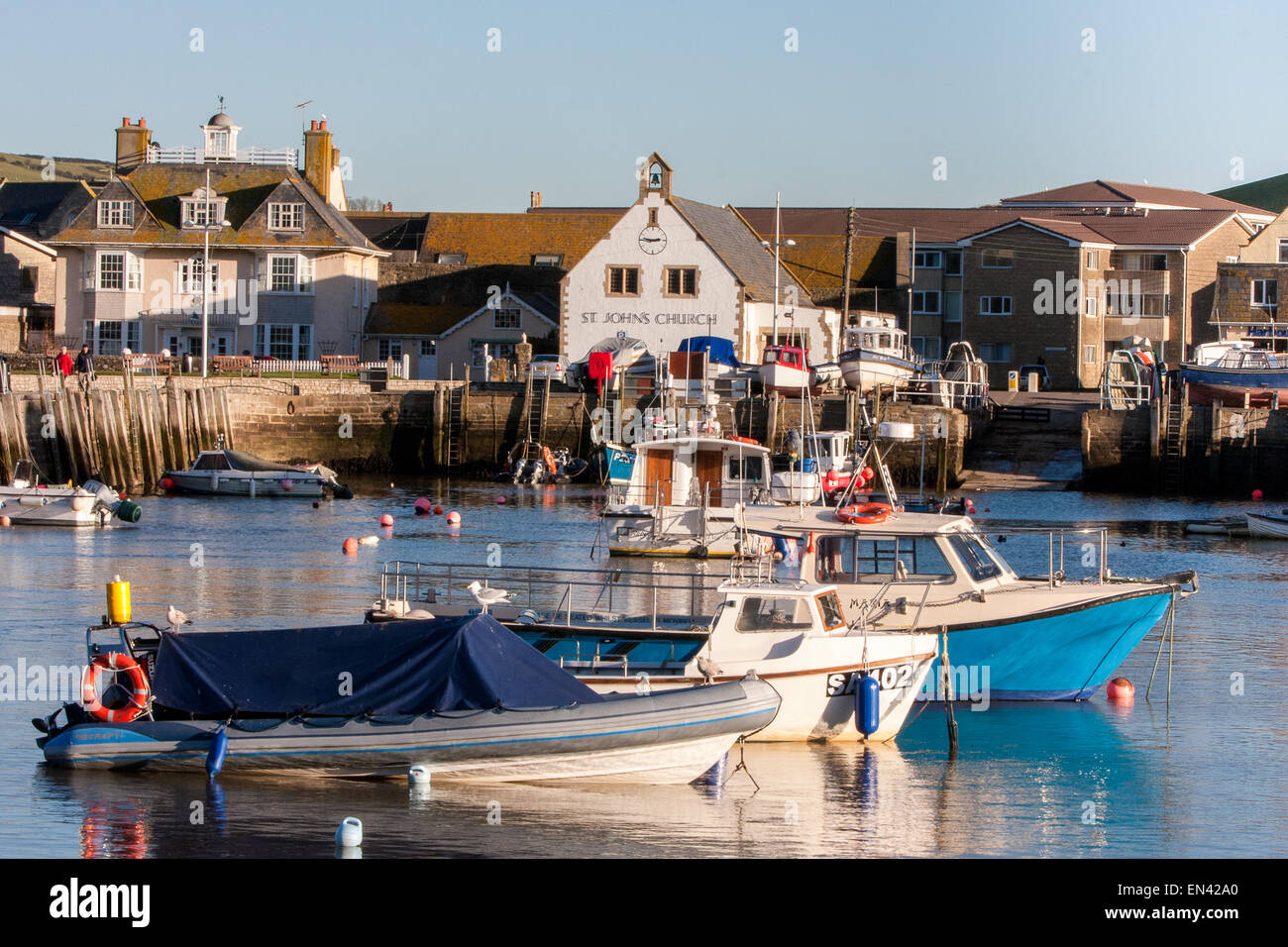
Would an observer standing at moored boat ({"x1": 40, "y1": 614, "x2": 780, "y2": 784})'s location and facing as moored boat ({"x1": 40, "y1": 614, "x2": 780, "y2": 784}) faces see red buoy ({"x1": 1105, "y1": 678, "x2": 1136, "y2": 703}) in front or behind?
in front

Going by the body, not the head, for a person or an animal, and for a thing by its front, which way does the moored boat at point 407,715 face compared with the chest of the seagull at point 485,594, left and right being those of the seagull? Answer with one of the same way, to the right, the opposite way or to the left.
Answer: the opposite way

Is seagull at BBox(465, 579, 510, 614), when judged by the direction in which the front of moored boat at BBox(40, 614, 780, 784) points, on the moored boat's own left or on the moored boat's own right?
on the moored boat's own left

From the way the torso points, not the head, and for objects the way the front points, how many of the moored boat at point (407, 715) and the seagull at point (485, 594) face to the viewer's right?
1

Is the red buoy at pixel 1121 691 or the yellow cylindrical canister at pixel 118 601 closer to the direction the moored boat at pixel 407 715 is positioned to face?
the red buoy

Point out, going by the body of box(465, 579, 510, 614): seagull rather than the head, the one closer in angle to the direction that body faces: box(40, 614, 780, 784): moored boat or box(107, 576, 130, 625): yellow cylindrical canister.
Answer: the yellow cylindrical canister

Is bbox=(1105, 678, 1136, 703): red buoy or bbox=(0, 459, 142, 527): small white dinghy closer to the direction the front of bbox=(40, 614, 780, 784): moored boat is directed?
the red buoy

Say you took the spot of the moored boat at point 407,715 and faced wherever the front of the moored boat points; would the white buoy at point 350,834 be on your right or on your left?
on your right

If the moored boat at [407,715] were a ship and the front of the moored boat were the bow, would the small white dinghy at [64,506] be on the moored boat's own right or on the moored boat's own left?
on the moored boat's own left

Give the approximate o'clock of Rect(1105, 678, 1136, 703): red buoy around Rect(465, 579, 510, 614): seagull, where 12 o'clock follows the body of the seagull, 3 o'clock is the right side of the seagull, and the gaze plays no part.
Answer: The red buoy is roughly at 6 o'clock from the seagull.

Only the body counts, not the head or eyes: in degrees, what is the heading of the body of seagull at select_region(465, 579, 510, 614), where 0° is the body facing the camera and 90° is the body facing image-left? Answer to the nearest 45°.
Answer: approximately 90°

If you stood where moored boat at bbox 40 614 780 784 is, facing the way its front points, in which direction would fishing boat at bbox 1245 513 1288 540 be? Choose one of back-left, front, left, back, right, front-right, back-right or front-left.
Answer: front-left

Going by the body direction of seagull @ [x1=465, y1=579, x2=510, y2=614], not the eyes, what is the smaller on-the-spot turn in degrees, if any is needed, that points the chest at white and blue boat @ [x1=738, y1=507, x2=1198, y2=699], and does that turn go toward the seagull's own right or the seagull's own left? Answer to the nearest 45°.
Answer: approximately 180°

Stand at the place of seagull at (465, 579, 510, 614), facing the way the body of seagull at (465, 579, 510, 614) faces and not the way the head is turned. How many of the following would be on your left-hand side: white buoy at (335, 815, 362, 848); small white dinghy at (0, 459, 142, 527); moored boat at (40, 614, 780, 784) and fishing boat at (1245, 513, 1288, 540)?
2

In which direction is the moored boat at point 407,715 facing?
to the viewer's right

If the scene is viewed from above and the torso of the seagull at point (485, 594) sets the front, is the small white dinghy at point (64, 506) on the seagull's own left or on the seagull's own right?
on the seagull's own right
